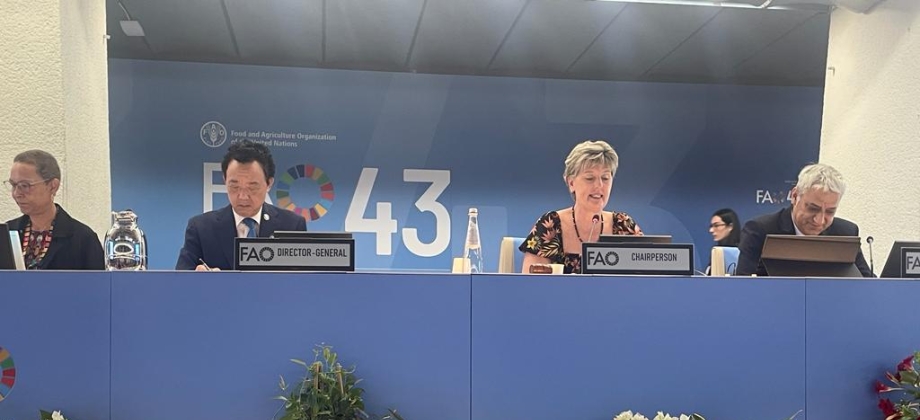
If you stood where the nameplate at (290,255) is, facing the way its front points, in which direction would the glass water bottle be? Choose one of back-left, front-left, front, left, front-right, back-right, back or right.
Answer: back-left

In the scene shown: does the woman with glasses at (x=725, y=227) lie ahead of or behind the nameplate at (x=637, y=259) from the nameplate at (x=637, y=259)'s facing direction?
behind

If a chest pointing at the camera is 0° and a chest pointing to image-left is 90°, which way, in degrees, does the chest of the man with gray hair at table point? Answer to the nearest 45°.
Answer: approximately 315°

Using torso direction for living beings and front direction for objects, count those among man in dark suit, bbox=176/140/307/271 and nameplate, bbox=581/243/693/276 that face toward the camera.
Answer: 2

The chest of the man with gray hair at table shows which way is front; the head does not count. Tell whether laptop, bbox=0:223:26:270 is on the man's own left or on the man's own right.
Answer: on the man's own right
